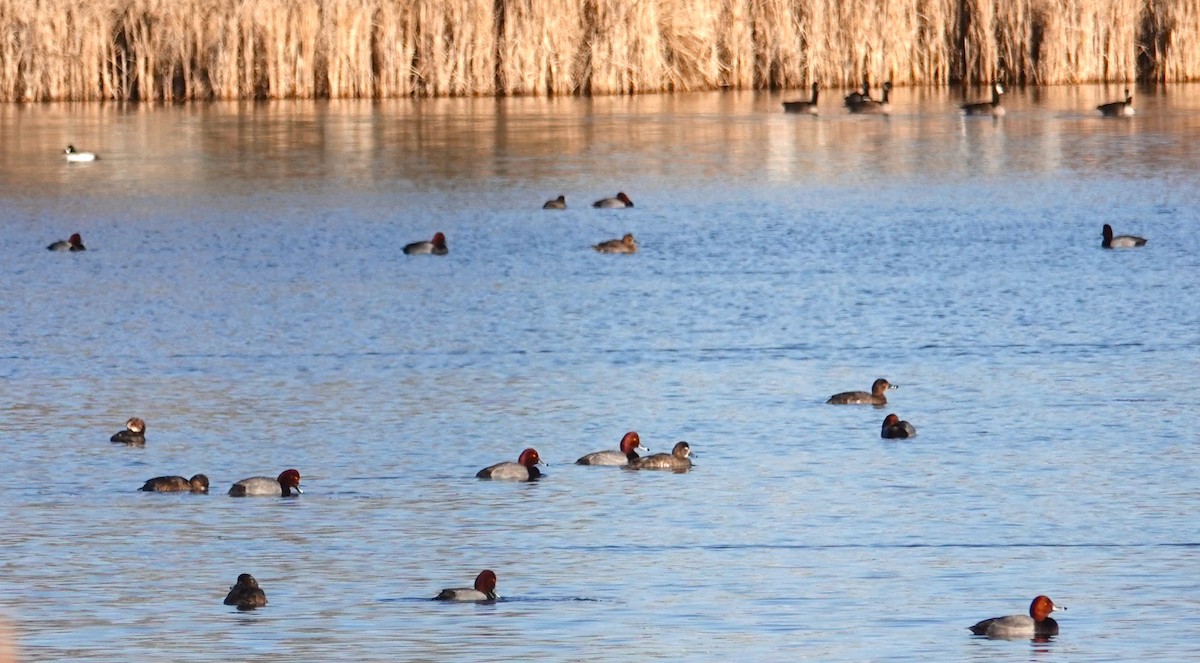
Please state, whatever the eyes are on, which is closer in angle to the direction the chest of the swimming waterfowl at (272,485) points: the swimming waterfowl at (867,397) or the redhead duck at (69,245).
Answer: the swimming waterfowl

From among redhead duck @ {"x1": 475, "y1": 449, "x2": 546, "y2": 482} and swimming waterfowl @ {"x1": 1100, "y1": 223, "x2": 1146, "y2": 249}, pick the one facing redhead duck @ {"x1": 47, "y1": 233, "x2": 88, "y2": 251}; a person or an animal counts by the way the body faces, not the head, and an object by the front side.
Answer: the swimming waterfowl

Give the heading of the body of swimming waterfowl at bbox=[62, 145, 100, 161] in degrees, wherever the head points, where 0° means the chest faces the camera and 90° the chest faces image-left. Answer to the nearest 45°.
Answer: approximately 90°

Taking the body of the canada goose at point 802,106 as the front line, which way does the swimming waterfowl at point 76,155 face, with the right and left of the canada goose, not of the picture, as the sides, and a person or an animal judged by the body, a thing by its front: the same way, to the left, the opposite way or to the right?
the opposite way

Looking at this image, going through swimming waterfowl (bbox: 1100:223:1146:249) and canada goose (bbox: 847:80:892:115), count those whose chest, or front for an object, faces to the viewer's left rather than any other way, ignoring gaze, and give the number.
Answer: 1

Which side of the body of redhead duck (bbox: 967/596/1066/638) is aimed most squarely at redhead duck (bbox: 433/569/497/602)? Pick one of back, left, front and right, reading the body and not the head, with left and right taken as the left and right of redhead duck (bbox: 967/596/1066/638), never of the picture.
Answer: back

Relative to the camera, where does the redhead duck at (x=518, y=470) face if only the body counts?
to the viewer's right

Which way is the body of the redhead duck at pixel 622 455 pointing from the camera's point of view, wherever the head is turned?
to the viewer's right

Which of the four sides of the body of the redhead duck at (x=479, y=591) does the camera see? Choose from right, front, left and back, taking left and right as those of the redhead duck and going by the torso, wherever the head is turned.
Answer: right

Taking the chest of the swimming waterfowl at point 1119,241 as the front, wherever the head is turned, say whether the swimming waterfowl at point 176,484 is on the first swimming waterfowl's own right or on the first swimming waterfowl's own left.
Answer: on the first swimming waterfowl's own left

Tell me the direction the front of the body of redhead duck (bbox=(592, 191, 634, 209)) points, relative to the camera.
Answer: to the viewer's right

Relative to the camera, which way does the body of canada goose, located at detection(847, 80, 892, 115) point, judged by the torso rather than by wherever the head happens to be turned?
to the viewer's right

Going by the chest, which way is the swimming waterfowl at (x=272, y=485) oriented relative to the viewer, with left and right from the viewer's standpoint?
facing to the right of the viewer
